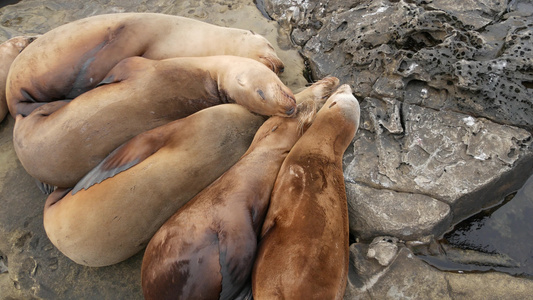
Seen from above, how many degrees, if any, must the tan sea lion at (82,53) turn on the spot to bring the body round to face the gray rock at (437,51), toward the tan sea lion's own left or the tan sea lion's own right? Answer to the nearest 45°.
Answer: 0° — it already faces it

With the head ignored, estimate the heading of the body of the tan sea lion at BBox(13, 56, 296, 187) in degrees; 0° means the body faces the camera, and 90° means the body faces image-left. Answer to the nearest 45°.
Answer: approximately 270°

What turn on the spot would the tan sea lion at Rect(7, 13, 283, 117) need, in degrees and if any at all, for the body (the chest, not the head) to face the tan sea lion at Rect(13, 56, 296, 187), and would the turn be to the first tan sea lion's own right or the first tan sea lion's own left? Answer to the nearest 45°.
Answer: approximately 90° to the first tan sea lion's own right

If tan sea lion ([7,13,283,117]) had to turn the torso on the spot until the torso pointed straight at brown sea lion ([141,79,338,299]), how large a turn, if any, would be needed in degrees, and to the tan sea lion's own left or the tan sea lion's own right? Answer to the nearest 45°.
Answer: approximately 90° to the tan sea lion's own right

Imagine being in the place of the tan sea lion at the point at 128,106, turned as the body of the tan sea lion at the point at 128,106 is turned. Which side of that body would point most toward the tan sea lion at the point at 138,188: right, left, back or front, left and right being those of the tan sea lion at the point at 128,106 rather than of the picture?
right

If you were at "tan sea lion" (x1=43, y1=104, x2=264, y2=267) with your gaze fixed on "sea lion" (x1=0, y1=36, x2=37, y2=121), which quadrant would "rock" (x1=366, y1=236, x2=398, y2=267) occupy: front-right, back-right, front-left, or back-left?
back-right

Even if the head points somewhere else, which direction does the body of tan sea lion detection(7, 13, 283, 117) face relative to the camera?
to the viewer's right

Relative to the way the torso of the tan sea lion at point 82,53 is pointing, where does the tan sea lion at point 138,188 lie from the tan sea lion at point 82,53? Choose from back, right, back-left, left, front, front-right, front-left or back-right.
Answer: right

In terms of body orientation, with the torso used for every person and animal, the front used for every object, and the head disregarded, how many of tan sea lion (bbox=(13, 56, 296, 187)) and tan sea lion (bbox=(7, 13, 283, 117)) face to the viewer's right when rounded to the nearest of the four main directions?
2

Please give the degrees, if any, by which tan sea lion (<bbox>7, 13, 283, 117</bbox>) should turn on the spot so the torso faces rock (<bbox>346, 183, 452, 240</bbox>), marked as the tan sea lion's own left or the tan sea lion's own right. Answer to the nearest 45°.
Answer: approximately 45° to the tan sea lion's own right

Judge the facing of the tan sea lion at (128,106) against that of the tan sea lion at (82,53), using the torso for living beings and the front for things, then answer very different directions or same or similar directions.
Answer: same or similar directions

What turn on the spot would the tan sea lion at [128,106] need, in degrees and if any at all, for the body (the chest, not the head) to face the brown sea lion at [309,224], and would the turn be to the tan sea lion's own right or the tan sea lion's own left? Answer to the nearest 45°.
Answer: approximately 45° to the tan sea lion's own right

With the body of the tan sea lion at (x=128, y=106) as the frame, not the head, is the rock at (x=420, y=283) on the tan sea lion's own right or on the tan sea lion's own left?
on the tan sea lion's own right

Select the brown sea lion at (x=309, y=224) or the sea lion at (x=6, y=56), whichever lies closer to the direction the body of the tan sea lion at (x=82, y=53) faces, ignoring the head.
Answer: the brown sea lion

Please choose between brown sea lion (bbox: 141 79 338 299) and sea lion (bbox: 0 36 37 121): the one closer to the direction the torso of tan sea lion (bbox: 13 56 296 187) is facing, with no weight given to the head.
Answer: the brown sea lion

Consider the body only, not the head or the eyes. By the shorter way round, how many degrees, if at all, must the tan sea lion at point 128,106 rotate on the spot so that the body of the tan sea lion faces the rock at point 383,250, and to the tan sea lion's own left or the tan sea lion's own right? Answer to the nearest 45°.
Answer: approximately 45° to the tan sea lion's own right

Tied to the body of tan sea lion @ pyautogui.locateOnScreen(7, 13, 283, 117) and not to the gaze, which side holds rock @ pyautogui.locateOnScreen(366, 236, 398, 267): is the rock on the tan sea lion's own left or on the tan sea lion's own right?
on the tan sea lion's own right
